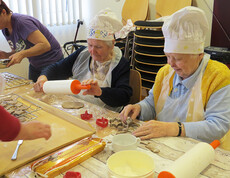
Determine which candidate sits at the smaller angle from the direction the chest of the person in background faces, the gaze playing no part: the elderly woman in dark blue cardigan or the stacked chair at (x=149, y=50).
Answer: the elderly woman in dark blue cardigan

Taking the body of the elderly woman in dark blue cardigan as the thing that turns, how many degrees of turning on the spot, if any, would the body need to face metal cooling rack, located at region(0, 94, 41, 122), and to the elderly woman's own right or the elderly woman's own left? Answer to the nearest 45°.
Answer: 0° — they already face it

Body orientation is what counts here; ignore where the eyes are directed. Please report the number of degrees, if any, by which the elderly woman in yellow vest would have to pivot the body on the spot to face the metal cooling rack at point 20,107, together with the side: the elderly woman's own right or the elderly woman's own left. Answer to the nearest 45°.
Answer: approximately 45° to the elderly woman's own right

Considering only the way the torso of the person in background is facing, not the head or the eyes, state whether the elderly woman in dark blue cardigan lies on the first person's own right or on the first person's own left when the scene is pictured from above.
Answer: on the first person's own left

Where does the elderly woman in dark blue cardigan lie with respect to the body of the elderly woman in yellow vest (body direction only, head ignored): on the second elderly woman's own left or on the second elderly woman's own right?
on the second elderly woman's own right

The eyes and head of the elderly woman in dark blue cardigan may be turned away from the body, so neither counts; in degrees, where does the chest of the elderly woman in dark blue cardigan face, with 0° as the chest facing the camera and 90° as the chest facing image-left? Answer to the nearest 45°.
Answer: approximately 45°

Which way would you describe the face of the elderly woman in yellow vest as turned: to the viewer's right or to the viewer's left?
to the viewer's left

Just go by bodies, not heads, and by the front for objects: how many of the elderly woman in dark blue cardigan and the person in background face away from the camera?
0
